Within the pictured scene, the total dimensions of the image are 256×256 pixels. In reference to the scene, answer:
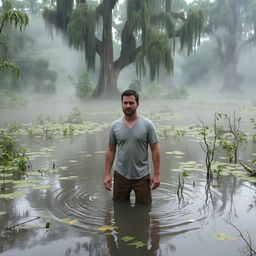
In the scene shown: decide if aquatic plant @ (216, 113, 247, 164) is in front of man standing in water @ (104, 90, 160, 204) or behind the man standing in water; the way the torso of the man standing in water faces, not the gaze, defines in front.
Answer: behind

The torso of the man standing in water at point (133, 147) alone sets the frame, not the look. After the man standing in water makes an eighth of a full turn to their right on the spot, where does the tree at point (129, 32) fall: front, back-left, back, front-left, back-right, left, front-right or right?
back-right

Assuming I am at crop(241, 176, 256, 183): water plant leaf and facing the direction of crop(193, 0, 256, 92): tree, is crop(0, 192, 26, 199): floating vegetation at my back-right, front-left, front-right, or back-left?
back-left

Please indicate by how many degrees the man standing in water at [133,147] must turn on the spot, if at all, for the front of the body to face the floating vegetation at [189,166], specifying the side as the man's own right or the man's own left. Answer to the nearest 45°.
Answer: approximately 135° to the man's own left

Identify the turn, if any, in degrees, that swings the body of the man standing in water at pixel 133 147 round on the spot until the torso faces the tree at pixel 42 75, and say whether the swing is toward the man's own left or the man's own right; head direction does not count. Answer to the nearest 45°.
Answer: approximately 180°

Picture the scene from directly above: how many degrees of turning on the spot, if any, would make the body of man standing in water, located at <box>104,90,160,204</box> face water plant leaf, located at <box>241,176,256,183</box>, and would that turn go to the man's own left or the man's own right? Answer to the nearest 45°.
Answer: approximately 135° to the man's own left

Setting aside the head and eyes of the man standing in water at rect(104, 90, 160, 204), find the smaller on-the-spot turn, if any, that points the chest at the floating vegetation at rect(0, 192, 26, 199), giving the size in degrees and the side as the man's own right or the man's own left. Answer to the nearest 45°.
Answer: approximately 90° to the man's own right

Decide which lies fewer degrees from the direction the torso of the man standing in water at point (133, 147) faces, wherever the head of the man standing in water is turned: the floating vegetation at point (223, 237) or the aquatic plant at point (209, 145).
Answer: the floating vegetation

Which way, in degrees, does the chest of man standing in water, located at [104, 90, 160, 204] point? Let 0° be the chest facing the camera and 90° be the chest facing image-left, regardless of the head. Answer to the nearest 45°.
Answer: approximately 0°
